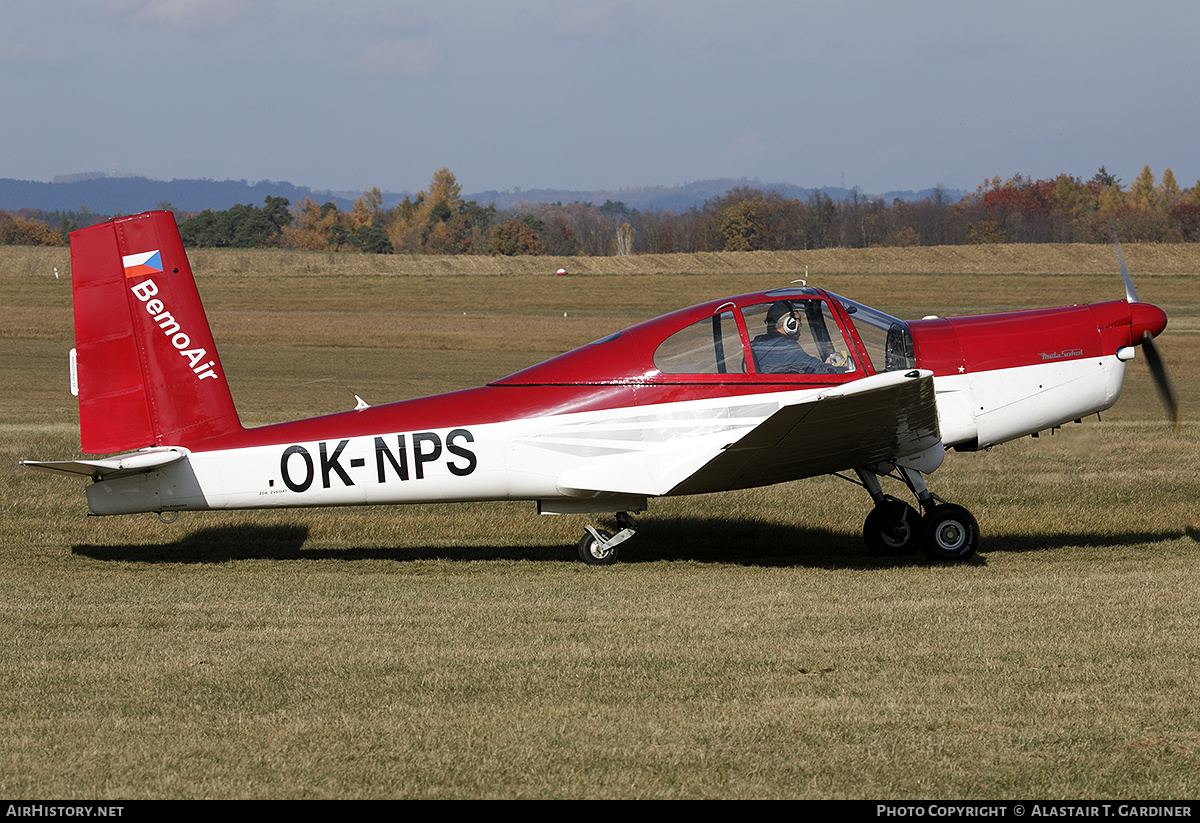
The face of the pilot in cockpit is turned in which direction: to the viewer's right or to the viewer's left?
to the viewer's right

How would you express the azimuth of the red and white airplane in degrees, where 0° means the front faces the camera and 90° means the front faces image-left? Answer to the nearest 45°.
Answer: approximately 270°
